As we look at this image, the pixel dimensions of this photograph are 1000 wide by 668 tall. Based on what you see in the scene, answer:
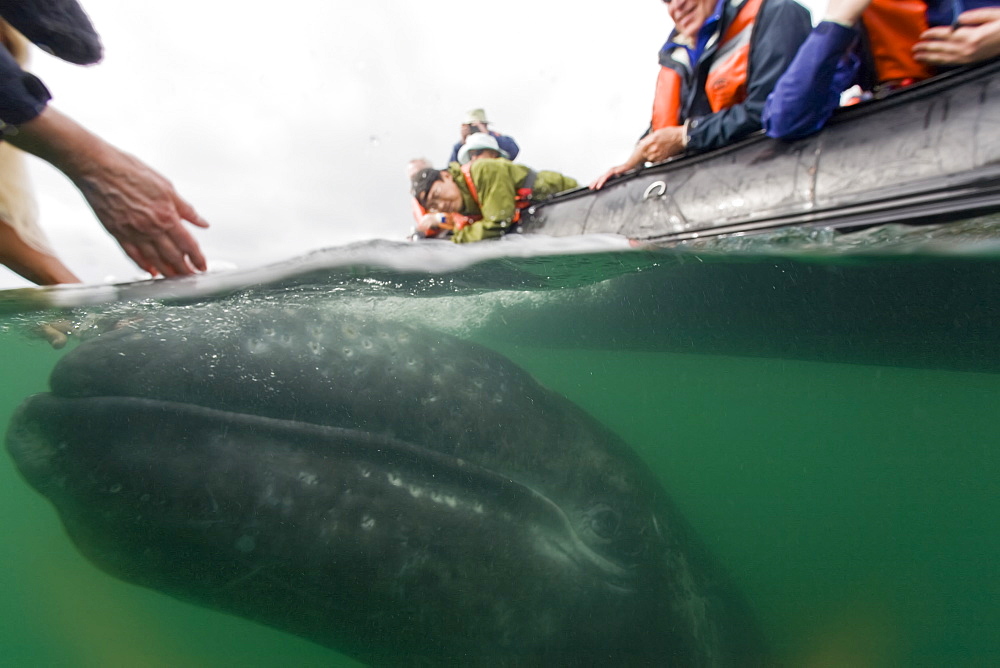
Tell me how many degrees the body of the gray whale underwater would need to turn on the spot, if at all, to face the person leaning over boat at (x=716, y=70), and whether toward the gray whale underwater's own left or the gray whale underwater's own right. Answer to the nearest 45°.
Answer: approximately 180°

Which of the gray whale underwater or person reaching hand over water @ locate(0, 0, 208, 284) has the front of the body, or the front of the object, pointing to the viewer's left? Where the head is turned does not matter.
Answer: the gray whale underwater

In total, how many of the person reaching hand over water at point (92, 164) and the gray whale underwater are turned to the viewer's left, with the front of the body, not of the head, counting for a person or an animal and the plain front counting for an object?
1

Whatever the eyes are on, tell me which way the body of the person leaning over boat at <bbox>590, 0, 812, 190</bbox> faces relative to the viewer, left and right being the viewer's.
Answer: facing the viewer and to the left of the viewer

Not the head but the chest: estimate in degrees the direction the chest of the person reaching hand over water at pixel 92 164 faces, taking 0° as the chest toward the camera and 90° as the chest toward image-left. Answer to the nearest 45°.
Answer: approximately 270°

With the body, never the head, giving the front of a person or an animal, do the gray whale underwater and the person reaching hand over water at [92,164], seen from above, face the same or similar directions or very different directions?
very different directions

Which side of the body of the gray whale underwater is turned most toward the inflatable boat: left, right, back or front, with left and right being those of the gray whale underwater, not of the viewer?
back

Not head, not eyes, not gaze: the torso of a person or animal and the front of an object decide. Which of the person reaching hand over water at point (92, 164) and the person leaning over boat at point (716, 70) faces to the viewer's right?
the person reaching hand over water at point (92, 164)

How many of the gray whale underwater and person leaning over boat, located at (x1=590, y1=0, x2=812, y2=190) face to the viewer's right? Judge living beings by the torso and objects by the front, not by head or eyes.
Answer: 0

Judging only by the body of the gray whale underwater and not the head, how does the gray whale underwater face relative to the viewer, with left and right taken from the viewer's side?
facing to the left of the viewer

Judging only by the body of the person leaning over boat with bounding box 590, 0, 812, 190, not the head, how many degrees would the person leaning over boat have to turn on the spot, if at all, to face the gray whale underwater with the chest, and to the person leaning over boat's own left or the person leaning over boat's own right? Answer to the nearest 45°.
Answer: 0° — they already face it
